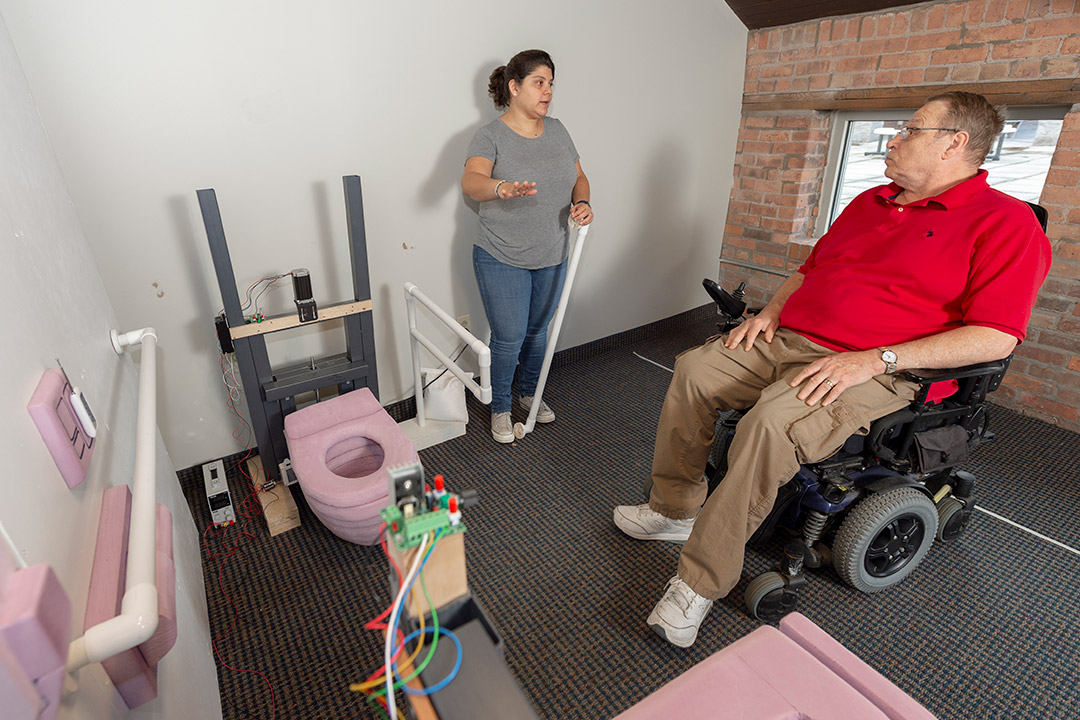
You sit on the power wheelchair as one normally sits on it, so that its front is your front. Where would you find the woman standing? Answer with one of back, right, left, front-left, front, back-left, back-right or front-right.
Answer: front-right

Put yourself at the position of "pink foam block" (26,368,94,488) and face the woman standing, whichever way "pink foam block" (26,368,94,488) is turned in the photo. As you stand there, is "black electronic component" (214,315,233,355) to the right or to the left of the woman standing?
left

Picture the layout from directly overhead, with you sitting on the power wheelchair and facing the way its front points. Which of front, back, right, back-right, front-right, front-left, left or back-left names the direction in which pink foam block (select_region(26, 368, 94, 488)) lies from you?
front

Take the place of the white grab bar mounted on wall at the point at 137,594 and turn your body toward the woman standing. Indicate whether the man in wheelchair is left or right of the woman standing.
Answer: right

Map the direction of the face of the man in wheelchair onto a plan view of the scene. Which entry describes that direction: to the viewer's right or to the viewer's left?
to the viewer's left

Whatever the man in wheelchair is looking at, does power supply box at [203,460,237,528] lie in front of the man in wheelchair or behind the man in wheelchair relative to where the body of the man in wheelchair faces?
in front

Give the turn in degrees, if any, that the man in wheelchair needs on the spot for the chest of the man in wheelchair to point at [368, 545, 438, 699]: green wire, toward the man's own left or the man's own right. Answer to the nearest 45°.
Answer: approximately 45° to the man's own left

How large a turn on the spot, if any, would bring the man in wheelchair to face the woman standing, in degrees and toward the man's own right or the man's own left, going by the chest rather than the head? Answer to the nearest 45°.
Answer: approximately 45° to the man's own right

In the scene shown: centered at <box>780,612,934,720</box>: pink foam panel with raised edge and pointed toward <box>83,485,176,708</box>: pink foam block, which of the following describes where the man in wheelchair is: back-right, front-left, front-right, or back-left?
back-right

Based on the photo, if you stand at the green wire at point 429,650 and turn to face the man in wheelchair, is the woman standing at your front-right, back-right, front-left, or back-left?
front-left

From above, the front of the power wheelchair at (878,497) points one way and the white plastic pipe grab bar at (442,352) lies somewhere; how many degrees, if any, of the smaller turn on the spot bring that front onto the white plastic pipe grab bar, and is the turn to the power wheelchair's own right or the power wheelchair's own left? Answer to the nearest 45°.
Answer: approximately 45° to the power wheelchair's own right

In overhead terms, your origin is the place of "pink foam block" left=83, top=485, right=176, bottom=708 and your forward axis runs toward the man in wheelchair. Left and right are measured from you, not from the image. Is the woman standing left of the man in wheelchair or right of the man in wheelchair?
left

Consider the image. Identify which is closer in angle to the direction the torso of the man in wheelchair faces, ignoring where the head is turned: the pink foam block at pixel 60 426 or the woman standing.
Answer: the pink foam block

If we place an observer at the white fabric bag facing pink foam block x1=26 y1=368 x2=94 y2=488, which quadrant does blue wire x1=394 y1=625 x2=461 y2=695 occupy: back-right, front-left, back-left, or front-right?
front-left

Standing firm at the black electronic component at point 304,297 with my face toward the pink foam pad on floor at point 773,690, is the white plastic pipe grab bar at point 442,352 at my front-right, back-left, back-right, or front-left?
front-left

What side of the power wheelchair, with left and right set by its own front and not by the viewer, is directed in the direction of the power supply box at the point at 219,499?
front

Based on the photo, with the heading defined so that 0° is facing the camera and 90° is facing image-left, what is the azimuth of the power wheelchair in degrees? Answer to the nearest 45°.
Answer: approximately 45°

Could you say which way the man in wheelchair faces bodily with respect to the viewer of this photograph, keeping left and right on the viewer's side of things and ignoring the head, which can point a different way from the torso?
facing the viewer and to the left of the viewer

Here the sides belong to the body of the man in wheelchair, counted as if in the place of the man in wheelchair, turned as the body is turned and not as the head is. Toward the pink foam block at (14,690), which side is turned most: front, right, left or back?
front

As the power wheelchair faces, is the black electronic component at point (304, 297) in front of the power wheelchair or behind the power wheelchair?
in front
